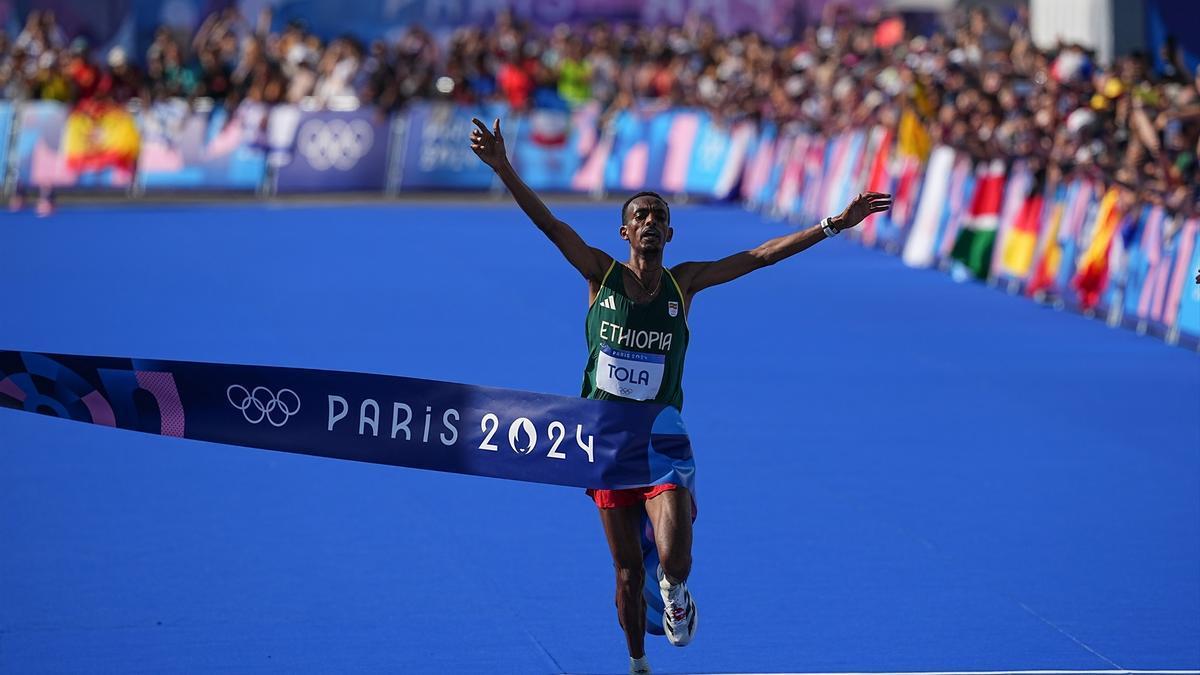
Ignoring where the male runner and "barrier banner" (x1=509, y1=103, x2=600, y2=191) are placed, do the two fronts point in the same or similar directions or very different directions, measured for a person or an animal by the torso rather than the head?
same or similar directions

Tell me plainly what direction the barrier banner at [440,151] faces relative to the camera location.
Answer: facing the viewer

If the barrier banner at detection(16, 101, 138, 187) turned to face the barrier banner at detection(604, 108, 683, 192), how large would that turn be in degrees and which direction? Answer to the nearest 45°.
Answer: approximately 90° to its left

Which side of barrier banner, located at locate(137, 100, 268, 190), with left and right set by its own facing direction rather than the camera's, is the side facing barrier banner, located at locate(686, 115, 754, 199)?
left

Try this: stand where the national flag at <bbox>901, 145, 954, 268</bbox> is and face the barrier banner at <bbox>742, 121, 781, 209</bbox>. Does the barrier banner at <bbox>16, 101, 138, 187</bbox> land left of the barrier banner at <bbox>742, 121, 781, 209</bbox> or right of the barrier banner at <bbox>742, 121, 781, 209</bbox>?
left

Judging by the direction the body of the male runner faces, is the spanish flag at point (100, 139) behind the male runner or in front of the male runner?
behind

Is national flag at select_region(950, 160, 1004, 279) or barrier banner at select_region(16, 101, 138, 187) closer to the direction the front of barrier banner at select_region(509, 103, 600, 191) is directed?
the national flag

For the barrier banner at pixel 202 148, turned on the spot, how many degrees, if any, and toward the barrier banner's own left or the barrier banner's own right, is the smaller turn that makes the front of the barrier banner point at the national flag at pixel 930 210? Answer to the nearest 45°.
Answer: approximately 45° to the barrier banner's own left

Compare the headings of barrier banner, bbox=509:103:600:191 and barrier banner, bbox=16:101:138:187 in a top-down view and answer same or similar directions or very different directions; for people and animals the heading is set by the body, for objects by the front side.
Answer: same or similar directions

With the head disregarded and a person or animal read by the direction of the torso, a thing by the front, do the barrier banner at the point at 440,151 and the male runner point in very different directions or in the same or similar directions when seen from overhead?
same or similar directions

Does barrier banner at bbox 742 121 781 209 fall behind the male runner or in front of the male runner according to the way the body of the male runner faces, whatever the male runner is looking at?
behind

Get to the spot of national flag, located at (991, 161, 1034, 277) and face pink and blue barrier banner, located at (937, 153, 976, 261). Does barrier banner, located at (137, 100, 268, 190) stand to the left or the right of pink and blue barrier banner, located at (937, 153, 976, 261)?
left

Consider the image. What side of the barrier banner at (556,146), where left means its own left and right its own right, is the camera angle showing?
front

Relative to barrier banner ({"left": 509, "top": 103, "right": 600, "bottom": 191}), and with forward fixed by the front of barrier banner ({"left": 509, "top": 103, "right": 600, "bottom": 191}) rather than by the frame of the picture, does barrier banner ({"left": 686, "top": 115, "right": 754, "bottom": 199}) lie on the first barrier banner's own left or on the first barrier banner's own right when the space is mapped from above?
on the first barrier banner's own left

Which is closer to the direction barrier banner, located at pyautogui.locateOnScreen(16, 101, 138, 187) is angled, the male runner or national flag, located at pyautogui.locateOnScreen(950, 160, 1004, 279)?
the male runner

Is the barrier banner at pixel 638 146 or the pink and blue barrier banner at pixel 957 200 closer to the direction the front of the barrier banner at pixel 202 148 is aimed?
the pink and blue barrier banner

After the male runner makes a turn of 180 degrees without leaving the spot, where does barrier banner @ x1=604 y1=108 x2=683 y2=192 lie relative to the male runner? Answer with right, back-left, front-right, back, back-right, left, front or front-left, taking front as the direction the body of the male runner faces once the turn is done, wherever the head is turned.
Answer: front

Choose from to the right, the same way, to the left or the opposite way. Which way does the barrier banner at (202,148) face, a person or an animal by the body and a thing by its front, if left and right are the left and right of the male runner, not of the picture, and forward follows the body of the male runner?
the same way

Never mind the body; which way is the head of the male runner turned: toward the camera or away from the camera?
toward the camera
